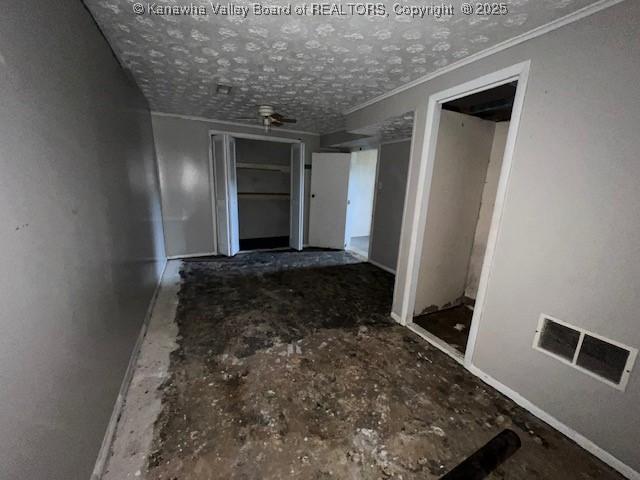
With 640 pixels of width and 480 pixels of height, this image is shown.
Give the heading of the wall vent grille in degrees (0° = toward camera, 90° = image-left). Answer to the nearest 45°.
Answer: approximately 45°

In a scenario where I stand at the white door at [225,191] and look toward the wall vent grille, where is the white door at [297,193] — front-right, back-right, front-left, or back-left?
front-left

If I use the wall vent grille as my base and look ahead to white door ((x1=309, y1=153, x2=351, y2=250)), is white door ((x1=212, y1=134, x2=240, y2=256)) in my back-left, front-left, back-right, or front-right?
front-left

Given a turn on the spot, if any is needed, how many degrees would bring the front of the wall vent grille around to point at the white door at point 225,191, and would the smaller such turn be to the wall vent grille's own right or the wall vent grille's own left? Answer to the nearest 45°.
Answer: approximately 45° to the wall vent grille's own right

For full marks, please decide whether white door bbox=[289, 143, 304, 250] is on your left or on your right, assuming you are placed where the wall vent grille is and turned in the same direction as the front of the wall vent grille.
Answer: on your right

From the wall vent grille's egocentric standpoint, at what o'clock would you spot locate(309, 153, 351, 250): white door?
The white door is roughly at 2 o'clock from the wall vent grille.
